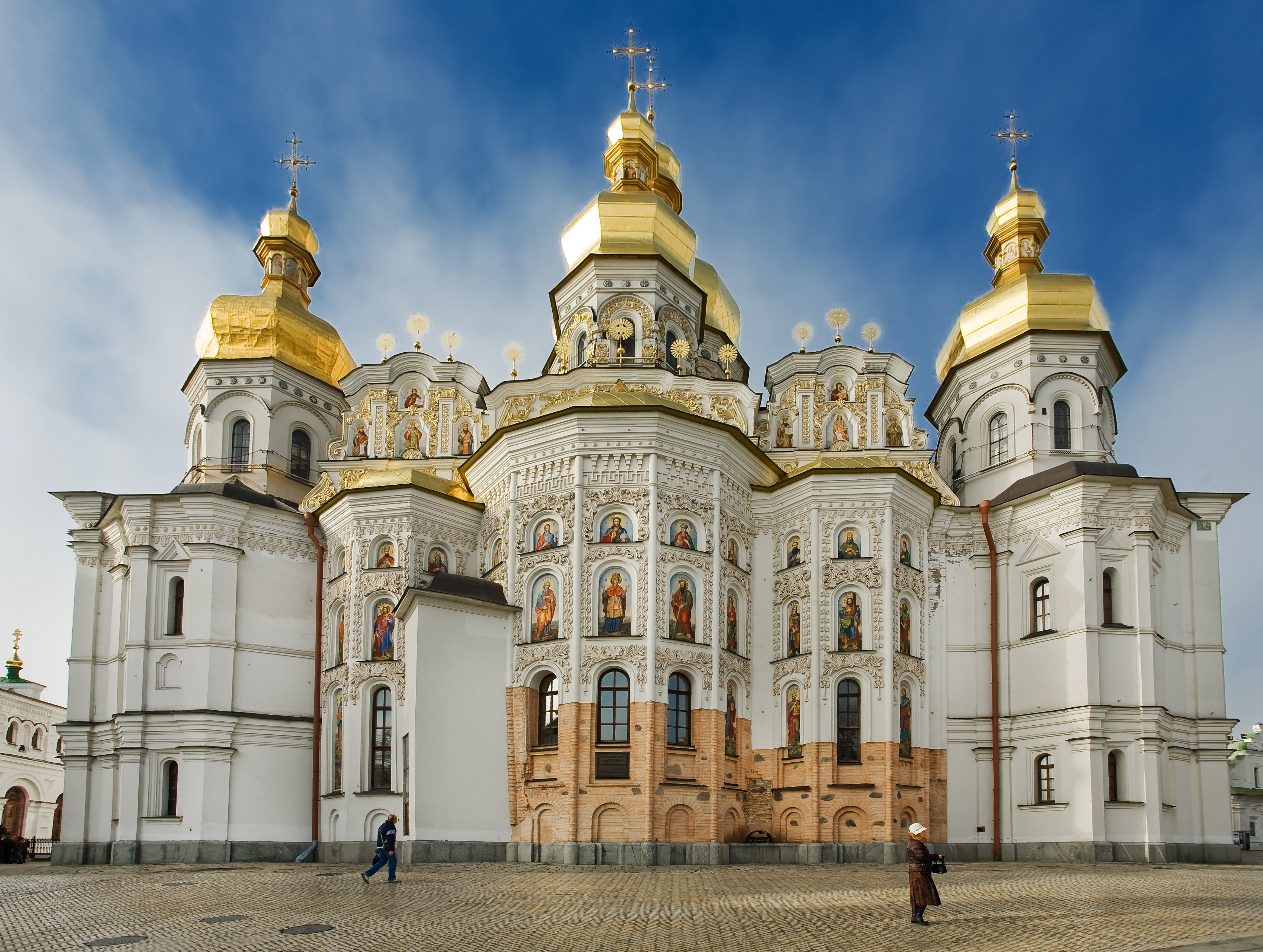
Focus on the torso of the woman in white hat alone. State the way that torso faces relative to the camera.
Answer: to the viewer's right

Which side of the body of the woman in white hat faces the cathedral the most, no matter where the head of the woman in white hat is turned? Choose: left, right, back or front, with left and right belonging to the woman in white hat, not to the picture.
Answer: left

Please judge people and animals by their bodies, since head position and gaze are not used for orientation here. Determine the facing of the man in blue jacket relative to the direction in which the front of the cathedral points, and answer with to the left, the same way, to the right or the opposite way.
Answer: to the right
